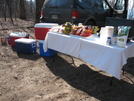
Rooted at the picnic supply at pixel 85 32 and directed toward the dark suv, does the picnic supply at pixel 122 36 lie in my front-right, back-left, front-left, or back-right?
back-right

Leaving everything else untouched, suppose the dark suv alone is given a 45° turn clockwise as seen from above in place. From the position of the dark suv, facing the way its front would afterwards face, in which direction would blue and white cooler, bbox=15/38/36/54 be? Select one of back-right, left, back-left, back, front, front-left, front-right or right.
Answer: back-right

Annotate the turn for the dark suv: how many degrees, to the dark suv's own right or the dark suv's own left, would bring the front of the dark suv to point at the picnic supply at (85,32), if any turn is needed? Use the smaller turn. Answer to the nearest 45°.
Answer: approximately 135° to the dark suv's own right

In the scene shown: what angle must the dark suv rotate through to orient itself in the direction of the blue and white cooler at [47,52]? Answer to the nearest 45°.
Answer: approximately 135° to its right

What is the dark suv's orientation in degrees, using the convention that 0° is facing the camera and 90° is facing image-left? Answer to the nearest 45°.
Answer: approximately 225°

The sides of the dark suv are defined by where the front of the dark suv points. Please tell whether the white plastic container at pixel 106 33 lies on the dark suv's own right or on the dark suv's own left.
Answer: on the dark suv's own right

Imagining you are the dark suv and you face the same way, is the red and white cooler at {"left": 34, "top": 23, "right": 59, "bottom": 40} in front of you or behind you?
behind
